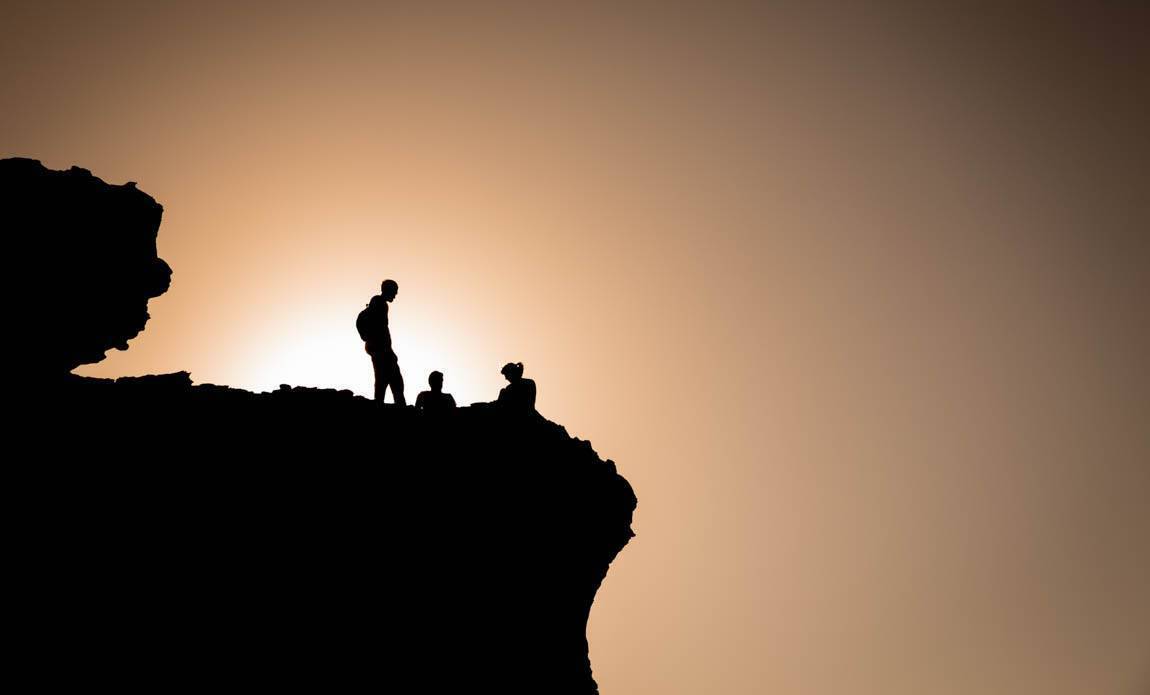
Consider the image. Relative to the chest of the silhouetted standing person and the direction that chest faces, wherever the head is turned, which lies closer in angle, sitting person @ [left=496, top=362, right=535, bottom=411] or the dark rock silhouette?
the sitting person

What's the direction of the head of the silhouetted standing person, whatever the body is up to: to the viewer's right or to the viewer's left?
to the viewer's right

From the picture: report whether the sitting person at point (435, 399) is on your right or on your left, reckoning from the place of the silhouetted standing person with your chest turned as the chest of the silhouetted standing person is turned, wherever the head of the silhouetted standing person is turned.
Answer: on your right

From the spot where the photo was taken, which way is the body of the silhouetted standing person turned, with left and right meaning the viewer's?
facing to the right of the viewer

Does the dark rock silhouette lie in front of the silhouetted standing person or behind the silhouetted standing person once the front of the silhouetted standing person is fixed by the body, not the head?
behind

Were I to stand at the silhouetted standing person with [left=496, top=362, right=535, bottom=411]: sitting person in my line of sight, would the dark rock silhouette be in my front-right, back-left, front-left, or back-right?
back-right

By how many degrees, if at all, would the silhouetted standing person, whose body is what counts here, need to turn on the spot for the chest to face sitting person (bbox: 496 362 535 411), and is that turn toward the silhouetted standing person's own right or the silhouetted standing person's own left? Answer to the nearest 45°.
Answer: approximately 45° to the silhouetted standing person's own right
